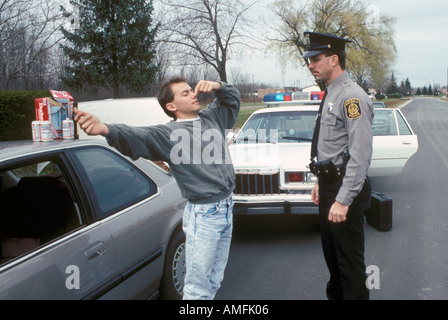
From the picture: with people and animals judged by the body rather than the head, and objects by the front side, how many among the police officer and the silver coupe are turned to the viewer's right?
0

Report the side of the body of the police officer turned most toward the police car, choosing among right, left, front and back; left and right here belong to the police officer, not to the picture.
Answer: right

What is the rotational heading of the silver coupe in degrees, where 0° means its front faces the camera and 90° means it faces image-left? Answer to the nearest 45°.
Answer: approximately 45°

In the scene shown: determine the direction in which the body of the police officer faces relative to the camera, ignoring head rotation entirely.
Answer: to the viewer's left

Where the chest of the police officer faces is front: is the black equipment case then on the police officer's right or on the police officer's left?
on the police officer's right

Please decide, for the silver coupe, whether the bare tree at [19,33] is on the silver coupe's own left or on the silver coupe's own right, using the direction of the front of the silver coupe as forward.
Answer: on the silver coupe's own right

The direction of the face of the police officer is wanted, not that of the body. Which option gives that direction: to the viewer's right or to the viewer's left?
to the viewer's left

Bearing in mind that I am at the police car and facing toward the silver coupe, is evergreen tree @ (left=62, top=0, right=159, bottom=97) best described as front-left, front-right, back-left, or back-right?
back-right
